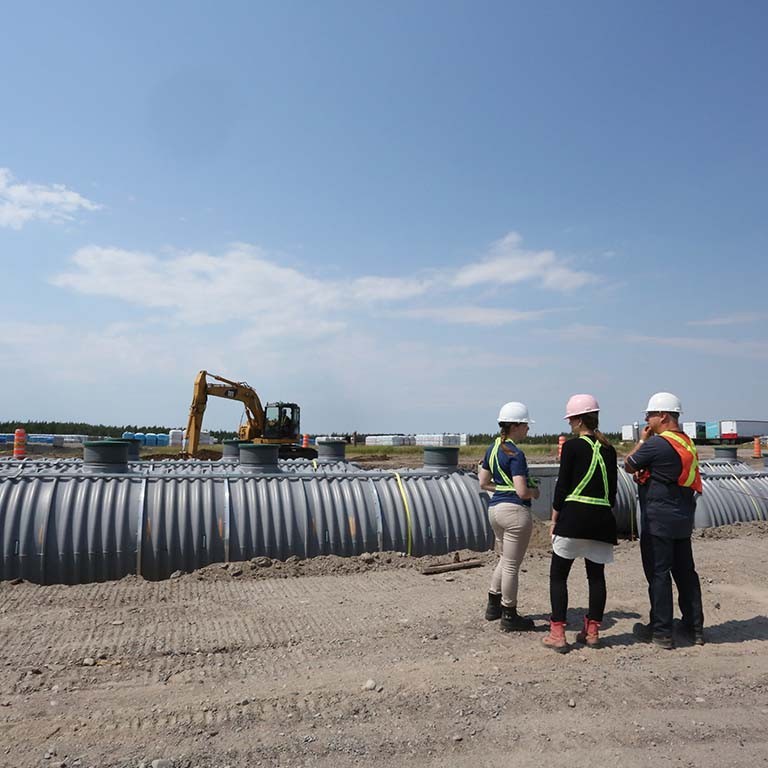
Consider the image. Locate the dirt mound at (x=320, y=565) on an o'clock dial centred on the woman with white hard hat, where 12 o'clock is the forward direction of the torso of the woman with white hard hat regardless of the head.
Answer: The dirt mound is roughly at 9 o'clock from the woman with white hard hat.

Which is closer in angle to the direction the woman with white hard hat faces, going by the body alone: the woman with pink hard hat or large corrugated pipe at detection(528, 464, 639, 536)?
the large corrugated pipe

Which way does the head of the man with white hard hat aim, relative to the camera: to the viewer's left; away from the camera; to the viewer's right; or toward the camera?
to the viewer's left

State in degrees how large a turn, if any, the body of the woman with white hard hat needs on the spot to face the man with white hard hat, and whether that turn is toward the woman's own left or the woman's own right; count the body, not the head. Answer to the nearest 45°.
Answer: approximately 45° to the woman's own right

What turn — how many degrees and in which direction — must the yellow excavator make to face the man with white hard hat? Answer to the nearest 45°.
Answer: approximately 45° to its left

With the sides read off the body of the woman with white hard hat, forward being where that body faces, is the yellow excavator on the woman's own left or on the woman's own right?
on the woman's own left

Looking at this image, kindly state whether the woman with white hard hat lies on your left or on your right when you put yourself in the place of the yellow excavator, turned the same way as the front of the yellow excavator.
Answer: on your left

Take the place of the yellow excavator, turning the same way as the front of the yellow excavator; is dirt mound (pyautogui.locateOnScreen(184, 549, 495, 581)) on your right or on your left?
on your left

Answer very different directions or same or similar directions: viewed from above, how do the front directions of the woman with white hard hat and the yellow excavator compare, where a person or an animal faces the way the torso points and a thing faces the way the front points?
very different directions

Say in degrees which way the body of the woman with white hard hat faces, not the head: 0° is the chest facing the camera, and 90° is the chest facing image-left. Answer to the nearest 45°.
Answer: approximately 225°

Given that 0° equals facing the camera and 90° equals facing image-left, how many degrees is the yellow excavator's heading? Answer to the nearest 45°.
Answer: approximately 45°

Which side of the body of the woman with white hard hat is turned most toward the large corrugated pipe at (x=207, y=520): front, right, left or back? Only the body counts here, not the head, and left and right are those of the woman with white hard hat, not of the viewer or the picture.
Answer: left
